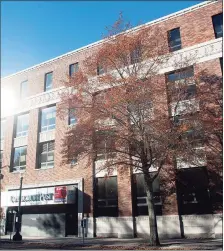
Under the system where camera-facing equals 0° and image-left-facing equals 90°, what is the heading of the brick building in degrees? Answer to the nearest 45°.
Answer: approximately 45°
